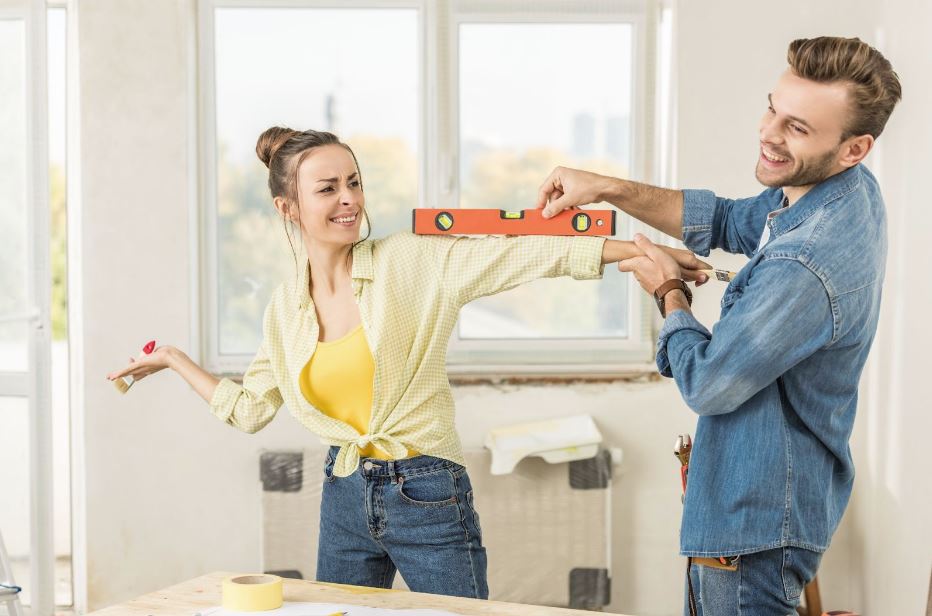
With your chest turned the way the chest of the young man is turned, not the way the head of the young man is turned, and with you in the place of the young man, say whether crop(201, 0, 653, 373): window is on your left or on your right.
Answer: on your right

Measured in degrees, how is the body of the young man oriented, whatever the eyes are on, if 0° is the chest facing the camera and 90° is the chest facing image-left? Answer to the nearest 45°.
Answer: approximately 90°
